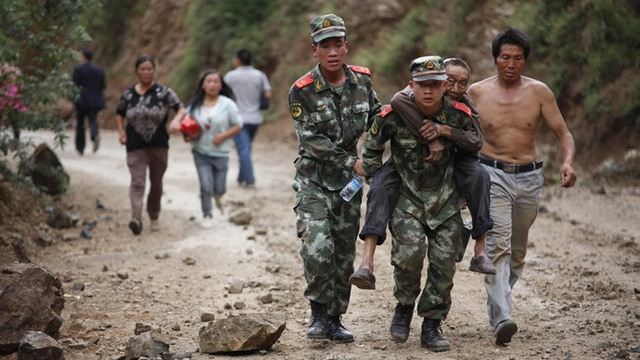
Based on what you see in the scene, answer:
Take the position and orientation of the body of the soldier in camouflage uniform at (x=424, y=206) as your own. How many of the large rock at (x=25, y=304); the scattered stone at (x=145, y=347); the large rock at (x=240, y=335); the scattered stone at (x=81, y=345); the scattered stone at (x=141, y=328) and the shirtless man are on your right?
5

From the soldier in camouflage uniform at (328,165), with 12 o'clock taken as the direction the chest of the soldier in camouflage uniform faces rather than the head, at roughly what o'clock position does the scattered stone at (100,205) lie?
The scattered stone is roughly at 5 o'clock from the soldier in camouflage uniform.

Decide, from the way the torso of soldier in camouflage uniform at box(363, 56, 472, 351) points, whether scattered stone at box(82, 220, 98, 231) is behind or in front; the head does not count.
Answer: behind

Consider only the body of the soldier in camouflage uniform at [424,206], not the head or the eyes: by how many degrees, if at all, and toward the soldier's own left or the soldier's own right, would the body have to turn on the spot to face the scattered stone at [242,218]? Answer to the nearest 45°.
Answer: approximately 135° to the soldier's own right

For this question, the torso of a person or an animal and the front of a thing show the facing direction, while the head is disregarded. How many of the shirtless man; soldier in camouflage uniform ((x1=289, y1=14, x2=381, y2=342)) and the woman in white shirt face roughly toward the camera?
3

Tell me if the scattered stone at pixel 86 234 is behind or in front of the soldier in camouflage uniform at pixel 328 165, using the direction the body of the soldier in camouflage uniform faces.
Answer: behind

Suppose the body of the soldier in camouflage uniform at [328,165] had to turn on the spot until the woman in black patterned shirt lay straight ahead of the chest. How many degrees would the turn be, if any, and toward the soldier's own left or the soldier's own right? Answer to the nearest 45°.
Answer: approximately 135° to the soldier's own right

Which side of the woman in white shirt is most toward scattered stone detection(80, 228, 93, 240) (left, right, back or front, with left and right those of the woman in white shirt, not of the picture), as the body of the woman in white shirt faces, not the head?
right

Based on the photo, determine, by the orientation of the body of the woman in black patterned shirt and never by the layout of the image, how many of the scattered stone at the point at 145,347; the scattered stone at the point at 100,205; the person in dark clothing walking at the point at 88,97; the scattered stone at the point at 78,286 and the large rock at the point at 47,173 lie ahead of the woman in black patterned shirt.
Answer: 2

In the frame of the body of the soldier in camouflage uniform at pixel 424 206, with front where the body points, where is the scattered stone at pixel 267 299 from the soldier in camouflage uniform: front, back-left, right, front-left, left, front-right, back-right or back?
back-right

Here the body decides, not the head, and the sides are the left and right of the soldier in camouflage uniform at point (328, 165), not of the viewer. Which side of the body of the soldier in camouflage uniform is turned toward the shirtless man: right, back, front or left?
left
